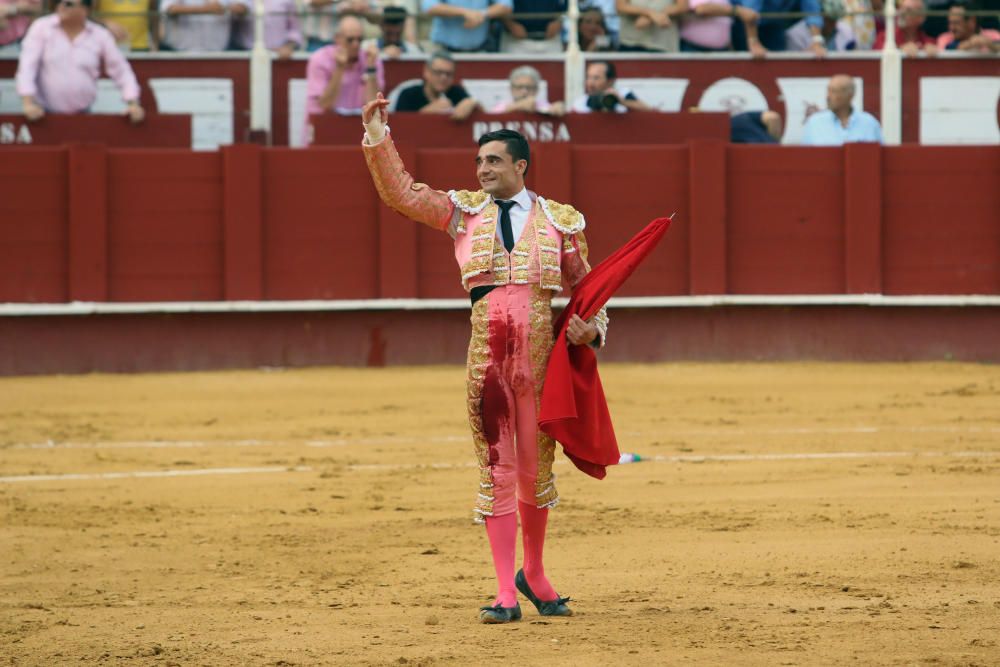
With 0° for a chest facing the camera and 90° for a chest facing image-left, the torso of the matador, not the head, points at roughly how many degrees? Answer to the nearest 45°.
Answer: approximately 0°

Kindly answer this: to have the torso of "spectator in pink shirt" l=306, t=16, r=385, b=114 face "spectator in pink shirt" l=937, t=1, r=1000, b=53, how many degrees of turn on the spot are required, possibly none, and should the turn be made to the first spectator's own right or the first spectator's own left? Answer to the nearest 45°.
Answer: approximately 45° to the first spectator's own left

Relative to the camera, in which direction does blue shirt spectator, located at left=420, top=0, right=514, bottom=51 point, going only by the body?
toward the camera

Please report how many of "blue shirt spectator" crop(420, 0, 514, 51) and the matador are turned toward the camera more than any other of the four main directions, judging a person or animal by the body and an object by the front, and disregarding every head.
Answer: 2

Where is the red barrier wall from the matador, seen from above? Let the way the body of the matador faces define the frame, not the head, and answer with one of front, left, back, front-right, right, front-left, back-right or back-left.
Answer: back

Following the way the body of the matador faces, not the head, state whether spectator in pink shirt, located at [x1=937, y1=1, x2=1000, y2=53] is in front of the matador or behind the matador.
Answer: behind

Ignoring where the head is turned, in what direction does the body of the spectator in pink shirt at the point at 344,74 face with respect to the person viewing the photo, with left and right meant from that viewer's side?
facing the viewer and to the right of the viewer

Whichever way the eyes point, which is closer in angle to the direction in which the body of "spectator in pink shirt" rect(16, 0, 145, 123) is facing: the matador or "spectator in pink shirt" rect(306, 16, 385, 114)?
the matador

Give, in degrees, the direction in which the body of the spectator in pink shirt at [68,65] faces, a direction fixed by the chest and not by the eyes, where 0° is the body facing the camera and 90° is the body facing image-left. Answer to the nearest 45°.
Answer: approximately 0°

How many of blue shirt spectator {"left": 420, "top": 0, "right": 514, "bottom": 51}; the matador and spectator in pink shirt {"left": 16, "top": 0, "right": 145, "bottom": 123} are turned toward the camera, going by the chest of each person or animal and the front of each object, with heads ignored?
3
